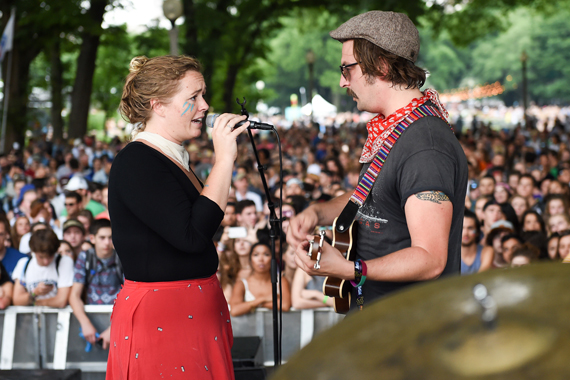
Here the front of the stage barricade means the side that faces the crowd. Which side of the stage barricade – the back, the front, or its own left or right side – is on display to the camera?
back

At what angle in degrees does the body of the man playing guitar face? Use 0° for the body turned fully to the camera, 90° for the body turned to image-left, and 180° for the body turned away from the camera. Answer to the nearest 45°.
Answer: approximately 90°

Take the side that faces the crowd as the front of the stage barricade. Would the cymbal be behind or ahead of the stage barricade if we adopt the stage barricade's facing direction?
behind

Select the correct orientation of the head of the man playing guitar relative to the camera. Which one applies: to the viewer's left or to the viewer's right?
to the viewer's left

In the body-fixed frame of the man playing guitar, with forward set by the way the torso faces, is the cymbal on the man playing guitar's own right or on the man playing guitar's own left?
on the man playing guitar's own left

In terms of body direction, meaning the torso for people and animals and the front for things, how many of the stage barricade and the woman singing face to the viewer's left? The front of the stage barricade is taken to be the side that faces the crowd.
0

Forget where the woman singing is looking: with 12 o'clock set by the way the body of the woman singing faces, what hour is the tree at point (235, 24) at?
The tree is roughly at 9 o'clock from the woman singing.

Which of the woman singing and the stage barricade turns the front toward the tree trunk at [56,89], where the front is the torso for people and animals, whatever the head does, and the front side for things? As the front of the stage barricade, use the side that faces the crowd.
the stage barricade

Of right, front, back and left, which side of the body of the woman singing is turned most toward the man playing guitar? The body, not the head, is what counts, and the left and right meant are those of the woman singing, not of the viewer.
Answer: front

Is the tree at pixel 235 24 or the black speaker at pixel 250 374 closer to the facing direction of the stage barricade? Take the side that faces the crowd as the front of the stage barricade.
the tree

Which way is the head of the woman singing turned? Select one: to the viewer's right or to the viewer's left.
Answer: to the viewer's right

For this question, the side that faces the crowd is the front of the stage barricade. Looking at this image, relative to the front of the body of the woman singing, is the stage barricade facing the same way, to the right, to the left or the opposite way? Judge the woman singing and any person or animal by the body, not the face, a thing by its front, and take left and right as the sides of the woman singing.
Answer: to the left

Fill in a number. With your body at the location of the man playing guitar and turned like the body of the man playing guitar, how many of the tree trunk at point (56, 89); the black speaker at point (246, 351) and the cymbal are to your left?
1

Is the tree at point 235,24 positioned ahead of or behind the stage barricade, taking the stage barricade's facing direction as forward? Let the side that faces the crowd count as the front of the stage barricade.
ahead

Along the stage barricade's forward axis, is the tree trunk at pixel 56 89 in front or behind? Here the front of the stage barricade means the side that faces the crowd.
in front

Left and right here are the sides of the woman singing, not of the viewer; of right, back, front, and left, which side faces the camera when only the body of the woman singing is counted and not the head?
right
